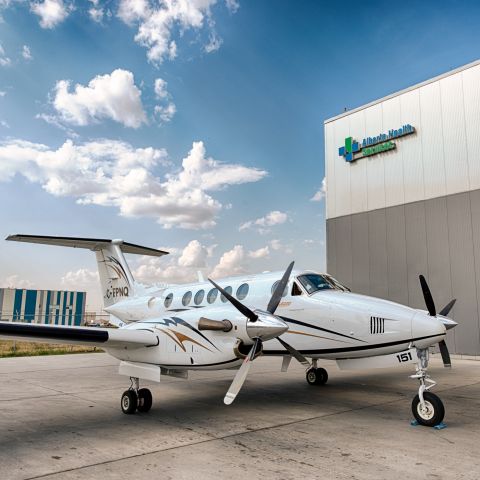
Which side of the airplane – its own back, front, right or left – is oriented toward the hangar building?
left

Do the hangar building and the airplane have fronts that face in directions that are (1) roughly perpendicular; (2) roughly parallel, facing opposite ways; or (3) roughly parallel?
roughly perpendicular

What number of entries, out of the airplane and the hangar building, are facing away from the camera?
0

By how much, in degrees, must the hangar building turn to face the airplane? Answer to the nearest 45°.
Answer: approximately 45° to its left

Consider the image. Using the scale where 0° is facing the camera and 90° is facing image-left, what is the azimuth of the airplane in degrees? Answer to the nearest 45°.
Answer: approximately 315°
